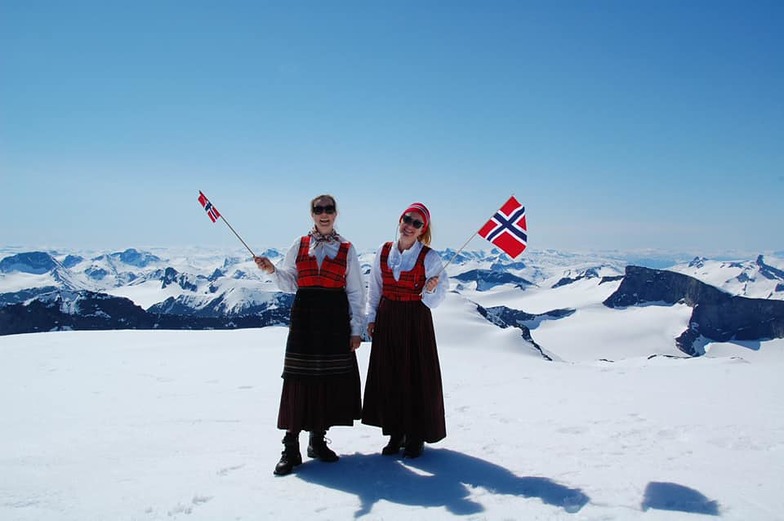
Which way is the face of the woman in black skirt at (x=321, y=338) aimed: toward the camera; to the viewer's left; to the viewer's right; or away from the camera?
toward the camera

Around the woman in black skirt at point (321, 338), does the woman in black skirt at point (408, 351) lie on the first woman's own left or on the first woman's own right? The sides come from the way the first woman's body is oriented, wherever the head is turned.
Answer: on the first woman's own left

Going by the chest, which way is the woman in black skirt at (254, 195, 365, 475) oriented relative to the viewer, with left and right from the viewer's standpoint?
facing the viewer
